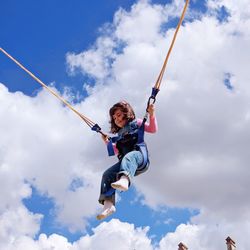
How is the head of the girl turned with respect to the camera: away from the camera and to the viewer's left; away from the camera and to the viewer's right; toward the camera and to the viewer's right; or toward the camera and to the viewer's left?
toward the camera and to the viewer's left

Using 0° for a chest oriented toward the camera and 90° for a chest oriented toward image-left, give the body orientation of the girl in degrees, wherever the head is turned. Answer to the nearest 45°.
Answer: approximately 45°
